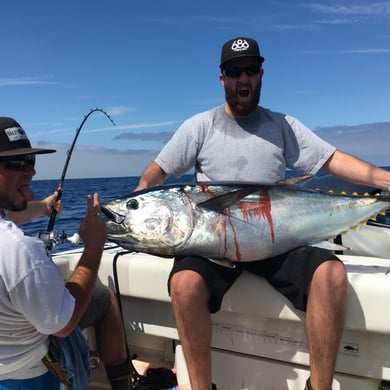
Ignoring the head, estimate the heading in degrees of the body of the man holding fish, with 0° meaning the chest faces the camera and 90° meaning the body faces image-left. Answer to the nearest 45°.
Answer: approximately 0°
